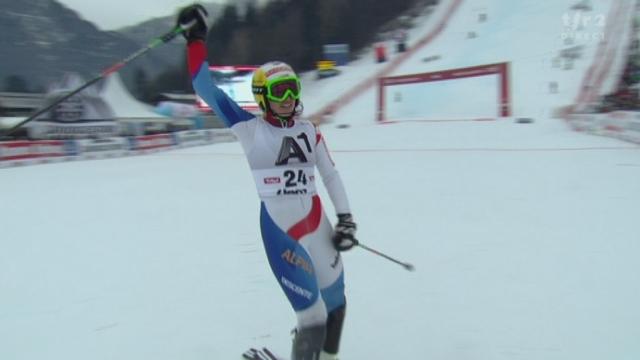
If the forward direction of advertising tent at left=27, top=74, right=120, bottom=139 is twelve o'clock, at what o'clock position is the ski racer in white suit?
The ski racer in white suit is roughly at 12 o'clock from the advertising tent.

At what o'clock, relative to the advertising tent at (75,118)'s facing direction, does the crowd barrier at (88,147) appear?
The crowd barrier is roughly at 12 o'clock from the advertising tent.

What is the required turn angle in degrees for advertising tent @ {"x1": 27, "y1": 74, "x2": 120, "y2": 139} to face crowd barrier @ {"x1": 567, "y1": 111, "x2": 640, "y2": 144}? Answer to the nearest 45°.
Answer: approximately 45° to its left

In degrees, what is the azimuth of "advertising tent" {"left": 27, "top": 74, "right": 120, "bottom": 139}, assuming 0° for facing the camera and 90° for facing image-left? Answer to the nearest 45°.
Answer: approximately 0°

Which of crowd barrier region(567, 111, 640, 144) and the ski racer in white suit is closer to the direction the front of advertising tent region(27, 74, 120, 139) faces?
the ski racer in white suit
